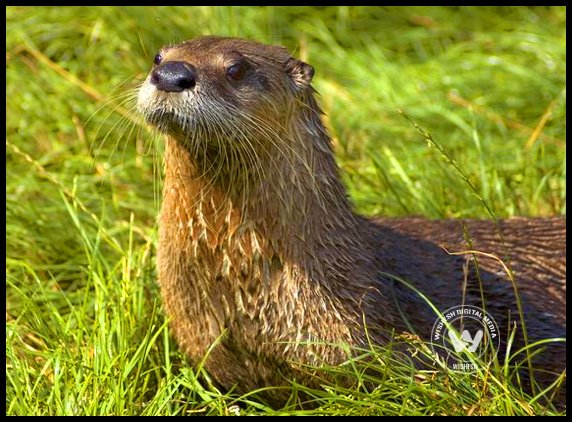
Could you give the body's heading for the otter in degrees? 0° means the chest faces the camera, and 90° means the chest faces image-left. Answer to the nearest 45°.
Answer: approximately 45°
